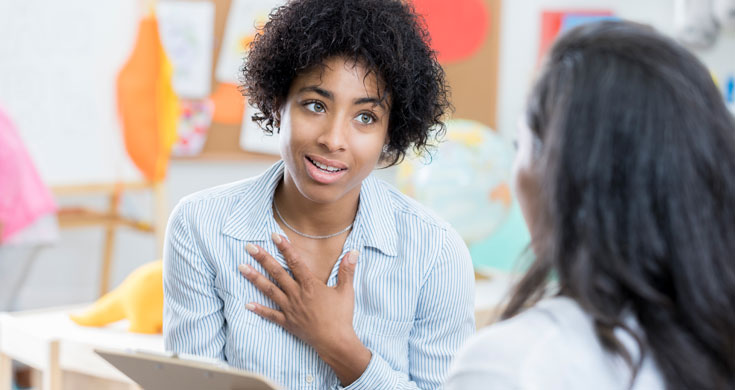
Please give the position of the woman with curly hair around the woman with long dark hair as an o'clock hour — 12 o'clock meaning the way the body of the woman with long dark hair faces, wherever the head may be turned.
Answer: The woman with curly hair is roughly at 12 o'clock from the woman with long dark hair.

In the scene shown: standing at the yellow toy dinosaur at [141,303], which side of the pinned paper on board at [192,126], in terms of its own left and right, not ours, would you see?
front

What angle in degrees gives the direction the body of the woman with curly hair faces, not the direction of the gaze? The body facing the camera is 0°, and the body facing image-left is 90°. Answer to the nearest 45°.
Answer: approximately 0°

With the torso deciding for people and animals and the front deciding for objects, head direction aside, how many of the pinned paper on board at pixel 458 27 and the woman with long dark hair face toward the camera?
1

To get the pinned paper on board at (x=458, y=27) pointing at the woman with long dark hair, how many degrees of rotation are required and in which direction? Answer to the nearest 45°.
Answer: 0° — it already faces them

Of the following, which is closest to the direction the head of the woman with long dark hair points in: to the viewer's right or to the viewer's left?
to the viewer's left

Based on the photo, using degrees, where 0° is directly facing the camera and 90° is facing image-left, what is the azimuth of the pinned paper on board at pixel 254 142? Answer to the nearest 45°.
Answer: approximately 0°

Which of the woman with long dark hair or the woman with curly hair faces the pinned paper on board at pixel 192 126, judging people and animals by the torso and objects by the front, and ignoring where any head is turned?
the woman with long dark hair

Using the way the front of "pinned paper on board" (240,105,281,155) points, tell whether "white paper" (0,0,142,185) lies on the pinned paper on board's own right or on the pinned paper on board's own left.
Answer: on the pinned paper on board's own right
